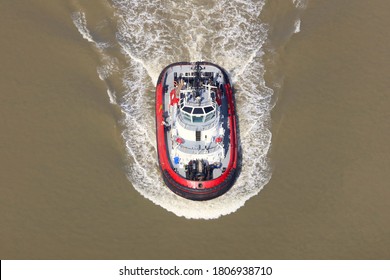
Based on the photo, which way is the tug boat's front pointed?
toward the camera
